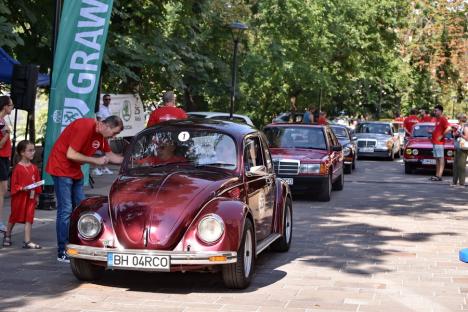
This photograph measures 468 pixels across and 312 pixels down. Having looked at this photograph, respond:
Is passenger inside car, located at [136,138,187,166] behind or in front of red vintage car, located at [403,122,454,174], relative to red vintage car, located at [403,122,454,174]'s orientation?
in front

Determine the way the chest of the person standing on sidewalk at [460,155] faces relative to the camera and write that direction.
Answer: to the viewer's left

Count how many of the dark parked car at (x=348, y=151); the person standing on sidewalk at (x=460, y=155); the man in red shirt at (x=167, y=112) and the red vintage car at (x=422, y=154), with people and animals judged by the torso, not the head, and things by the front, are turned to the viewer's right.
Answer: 0

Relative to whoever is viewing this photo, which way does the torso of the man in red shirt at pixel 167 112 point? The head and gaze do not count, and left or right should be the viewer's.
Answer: facing away from the viewer

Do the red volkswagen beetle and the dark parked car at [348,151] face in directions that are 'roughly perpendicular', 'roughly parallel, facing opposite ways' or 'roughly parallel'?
roughly parallel

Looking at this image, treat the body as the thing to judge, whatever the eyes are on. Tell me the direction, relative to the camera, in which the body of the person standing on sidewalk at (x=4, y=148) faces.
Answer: to the viewer's right

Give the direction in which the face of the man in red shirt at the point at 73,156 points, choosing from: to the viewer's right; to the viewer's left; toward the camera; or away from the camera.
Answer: to the viewer's right

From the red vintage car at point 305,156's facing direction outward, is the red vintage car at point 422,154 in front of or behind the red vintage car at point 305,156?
behind
